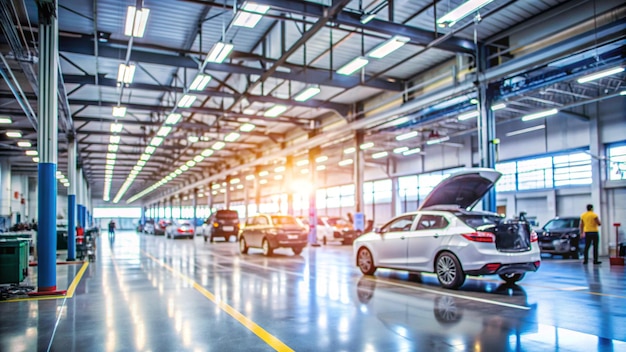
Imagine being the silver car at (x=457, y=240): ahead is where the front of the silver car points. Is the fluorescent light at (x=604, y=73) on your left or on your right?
on your right

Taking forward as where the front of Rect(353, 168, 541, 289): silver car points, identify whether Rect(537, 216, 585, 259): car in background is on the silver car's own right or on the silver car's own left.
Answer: on the silver car's own right

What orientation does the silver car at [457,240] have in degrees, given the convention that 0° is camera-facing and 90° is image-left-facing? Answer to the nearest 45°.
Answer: approximately 135°

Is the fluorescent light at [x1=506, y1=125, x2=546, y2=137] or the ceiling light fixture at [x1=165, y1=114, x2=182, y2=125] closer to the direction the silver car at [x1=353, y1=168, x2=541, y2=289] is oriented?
the ceiling light fixture

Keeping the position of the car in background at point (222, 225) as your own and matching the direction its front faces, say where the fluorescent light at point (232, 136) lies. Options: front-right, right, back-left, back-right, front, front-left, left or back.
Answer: front

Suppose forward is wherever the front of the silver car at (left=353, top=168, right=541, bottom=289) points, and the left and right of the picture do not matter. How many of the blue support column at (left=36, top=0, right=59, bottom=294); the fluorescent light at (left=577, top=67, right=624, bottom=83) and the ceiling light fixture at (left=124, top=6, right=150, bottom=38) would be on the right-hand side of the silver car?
1
